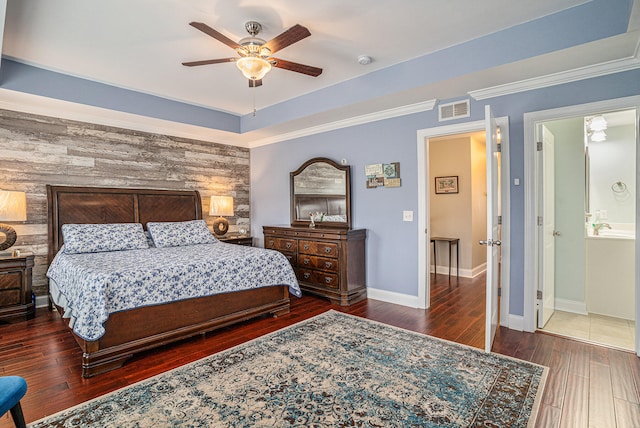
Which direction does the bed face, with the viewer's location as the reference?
facing the viewer and to the right of the viewer

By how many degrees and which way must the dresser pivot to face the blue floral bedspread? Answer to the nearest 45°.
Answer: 0° — it already faces it

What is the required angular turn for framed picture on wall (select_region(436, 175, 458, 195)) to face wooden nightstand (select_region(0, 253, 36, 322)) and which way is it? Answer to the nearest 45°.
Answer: approximately 45° to its right

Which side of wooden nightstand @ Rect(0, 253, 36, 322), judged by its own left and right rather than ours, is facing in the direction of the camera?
front

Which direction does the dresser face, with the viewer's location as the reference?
facing the viewer and to the left of the viewer

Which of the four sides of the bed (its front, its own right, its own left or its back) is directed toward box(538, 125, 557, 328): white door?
front

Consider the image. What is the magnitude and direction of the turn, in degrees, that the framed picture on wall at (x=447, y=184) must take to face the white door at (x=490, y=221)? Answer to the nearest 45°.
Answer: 0° — it already faces it

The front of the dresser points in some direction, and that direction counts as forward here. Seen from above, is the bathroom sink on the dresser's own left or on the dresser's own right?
on the dresser's own left

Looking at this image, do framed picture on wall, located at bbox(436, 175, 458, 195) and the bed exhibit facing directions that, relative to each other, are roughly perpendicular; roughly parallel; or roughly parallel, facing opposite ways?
roughly perpendicular

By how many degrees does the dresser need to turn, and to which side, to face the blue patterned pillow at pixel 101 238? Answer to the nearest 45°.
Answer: approximately 45° to its right

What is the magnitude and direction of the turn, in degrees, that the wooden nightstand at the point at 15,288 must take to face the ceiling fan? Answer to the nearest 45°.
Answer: approximately 45° to its left

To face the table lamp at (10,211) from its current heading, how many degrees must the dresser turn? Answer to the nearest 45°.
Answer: approximately 45° to its right

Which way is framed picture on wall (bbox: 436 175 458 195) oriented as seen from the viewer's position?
toward the camera

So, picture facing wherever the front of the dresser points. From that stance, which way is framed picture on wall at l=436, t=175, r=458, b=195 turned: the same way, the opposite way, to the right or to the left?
the same way

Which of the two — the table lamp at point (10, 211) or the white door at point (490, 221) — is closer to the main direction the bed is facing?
the white door

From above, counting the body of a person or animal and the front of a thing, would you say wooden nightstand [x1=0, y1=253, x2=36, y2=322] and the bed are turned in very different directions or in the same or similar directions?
same or similar directions
